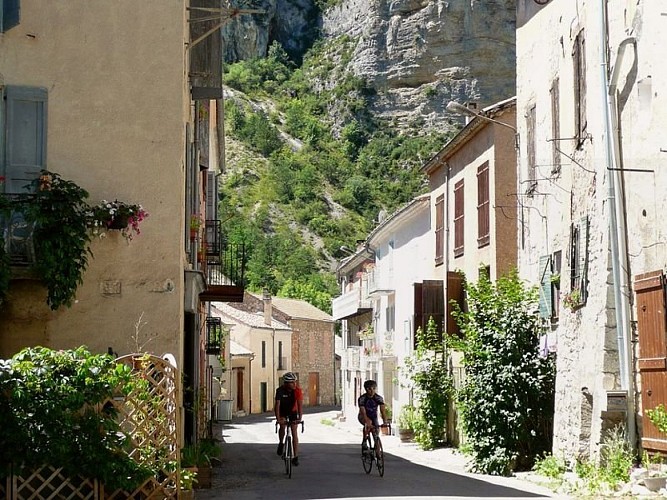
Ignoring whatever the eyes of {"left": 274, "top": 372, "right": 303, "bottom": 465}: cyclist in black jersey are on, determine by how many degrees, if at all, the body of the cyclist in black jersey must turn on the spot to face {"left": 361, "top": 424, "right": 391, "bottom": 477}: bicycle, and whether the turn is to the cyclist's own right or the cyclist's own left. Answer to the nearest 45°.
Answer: approximately 90° to the cyclist's own left

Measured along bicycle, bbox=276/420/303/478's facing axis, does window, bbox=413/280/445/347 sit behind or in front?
behind

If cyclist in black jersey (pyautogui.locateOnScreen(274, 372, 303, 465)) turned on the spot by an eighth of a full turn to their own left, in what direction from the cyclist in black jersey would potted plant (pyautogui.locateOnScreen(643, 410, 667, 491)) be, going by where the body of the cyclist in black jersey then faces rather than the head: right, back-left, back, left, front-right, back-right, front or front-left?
front

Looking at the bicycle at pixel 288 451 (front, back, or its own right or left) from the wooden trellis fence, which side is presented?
front

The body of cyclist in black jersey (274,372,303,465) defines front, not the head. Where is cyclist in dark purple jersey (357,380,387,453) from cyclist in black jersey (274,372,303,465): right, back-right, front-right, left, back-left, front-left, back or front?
left

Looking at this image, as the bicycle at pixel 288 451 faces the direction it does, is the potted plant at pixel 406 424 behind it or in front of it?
behind

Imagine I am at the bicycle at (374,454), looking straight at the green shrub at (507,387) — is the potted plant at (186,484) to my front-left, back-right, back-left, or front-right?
back-right

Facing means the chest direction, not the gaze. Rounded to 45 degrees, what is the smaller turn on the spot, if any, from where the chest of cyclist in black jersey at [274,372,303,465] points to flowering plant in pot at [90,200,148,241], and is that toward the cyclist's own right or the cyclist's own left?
approximately 45° to the cyclist's own right

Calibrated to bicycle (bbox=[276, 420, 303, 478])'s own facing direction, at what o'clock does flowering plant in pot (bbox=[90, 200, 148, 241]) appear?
The flowering plant in pot is roughly at 1 o'clock from the bicycle.

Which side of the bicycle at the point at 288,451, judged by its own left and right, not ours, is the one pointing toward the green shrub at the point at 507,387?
left

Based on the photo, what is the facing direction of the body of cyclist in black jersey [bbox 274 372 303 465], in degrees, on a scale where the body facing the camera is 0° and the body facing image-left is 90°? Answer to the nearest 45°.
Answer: approximately 0°

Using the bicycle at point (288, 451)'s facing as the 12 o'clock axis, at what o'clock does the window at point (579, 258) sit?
The window is roughly at 10 o'clock from the bicycle.

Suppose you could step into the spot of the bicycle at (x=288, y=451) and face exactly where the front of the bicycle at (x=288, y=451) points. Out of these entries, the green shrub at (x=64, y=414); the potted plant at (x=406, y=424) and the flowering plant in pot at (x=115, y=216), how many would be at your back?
1

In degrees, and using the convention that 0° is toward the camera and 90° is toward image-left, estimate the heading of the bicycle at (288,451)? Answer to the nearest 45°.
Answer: approximately 0°

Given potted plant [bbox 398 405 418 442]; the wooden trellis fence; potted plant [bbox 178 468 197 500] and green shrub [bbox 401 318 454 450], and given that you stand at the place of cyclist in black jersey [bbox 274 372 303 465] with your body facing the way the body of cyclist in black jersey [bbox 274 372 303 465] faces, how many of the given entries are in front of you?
2
